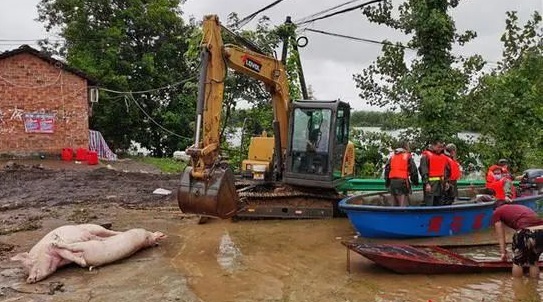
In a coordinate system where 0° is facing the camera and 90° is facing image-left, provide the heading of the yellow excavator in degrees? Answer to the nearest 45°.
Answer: approximately 45°

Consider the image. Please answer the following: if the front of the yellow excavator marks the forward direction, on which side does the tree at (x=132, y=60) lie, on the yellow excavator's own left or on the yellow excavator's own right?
on the yellow excavator's own right

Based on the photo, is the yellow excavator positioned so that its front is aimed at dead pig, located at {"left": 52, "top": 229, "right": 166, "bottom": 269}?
yes

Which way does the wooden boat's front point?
to the viewer's left

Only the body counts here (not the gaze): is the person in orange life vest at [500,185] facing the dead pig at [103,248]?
yes

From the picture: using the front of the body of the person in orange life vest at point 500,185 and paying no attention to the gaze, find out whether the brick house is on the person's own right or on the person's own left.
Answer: on the person's own right

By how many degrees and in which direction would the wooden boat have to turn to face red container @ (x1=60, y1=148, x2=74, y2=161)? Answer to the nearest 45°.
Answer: approximately 45° to its right

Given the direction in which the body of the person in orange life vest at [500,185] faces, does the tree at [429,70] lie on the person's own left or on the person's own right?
on the person's own right

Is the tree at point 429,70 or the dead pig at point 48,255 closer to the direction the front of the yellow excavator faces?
the dead pig
